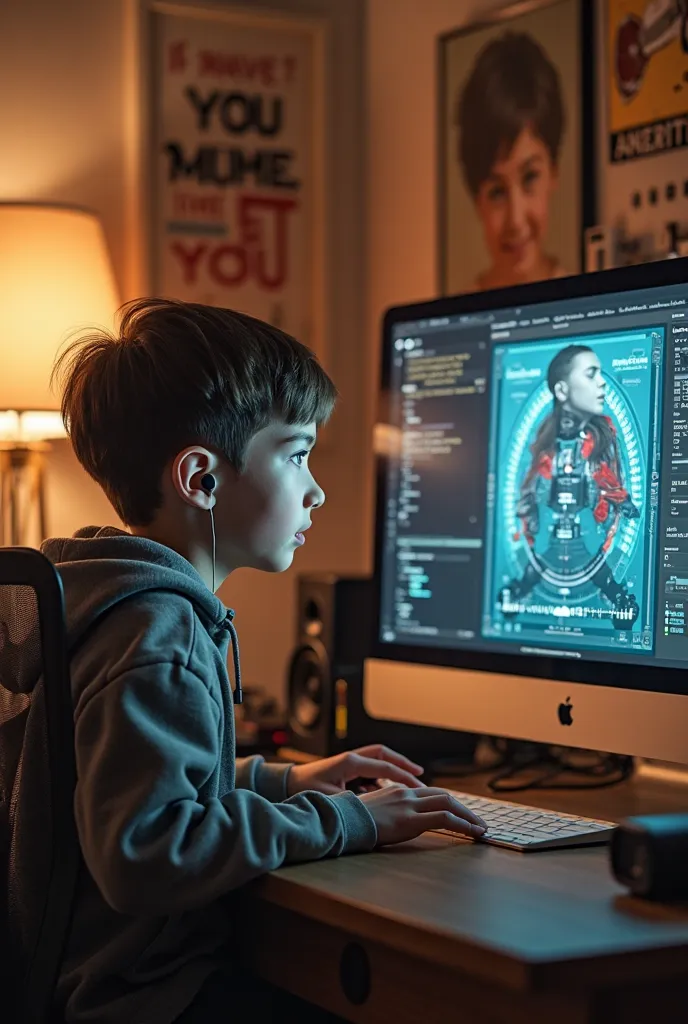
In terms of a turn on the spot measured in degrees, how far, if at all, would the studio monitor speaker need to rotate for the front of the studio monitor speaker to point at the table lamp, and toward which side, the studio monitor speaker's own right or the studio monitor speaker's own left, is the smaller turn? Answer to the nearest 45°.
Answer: approximately 90° to the studio monitor speaker's own right

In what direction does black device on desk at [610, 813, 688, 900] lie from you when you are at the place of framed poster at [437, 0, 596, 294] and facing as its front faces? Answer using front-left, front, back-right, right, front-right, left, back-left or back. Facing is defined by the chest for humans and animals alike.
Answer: front-left

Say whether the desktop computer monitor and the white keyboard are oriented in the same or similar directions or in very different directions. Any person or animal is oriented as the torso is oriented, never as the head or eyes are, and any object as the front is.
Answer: same or similar directions

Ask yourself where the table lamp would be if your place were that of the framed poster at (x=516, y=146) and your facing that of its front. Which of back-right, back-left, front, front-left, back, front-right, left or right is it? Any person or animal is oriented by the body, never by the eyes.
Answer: front-right

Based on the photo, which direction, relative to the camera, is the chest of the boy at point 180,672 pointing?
to the viewer's right

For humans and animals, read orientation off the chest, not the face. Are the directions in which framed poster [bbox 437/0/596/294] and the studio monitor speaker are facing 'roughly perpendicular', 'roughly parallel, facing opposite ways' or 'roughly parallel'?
roughly parallel

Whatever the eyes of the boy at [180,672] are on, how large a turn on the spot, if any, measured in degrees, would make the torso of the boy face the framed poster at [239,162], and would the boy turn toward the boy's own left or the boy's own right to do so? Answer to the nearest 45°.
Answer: approximately 90° to the boy's own left

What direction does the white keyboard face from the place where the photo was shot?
facing the viewer and to the left of the viewer

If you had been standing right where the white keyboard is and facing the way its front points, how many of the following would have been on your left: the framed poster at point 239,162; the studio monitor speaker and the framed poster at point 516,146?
0

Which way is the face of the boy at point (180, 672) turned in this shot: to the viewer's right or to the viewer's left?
to the viewer's right

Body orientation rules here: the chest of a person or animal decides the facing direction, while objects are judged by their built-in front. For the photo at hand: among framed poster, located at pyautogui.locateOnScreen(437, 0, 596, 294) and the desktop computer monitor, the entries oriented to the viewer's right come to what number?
0

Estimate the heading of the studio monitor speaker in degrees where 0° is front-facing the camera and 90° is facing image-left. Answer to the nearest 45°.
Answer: approximately 45°

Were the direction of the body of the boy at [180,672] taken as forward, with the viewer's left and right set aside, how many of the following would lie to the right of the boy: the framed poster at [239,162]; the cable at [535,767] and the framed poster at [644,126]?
0
